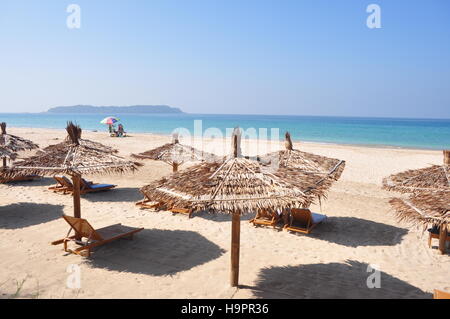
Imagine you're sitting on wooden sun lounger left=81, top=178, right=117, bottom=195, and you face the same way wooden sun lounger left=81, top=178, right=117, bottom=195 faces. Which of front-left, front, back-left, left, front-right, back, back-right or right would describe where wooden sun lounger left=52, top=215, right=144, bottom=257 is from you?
back-right

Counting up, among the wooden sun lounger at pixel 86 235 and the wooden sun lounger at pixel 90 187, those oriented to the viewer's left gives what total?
0

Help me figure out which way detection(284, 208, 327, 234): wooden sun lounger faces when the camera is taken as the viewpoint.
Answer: facing away from the viewer and to the right of the viewer

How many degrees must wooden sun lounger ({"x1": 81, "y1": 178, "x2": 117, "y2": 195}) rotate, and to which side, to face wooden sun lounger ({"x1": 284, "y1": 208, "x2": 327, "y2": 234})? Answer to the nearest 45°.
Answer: approximately 90° to its right

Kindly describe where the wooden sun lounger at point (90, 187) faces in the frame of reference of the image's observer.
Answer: facing away from the viewer and to the right of the viewer

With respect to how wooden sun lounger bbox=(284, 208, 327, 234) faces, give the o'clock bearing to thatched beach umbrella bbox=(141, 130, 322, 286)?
The thatched beach umbrella is roughly at 5 o'clock from the wooden sun lounger.

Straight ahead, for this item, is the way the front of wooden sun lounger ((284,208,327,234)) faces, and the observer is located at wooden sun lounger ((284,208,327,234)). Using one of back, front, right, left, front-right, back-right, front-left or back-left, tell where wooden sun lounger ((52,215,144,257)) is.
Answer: back

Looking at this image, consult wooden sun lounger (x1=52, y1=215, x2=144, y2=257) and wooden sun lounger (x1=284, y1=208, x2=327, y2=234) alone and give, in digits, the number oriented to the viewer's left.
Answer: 0

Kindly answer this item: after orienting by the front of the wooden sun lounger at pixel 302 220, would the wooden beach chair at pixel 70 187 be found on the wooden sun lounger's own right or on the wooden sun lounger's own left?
on the wooden sun lounger's own left
